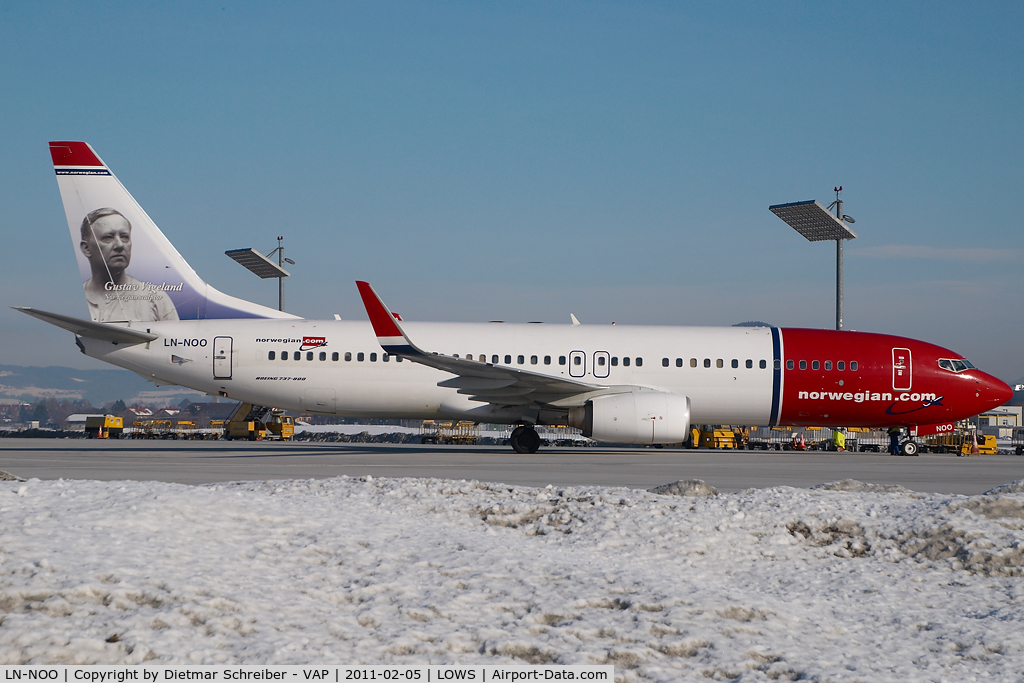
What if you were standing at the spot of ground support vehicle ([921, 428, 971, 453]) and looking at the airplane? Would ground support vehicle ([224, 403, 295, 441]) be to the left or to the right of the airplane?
right

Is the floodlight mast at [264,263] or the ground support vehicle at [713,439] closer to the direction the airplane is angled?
the ground support vehicle

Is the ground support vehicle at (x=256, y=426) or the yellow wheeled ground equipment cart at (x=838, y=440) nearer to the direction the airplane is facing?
the yellow wheeled ground equipment cart

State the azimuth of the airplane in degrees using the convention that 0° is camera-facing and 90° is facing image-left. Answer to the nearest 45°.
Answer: approximately 270°

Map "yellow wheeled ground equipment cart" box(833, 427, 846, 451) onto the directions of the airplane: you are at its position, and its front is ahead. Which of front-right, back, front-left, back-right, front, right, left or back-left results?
front-left

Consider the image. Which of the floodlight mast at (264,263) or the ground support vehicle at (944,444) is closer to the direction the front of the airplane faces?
the ground support vehicle

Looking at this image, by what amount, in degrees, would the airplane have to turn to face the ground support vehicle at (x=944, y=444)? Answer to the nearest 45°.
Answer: approximately 45° to its left

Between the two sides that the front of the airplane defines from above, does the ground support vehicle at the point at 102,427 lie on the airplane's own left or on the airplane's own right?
on the airplane's own left

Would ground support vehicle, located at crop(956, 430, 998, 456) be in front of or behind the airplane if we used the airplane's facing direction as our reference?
in front
